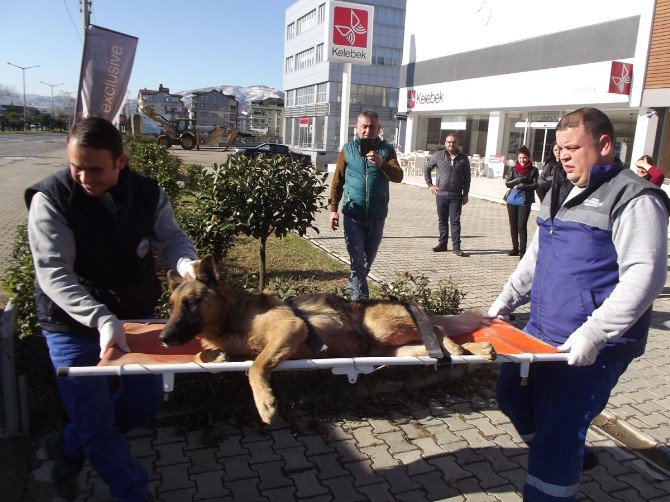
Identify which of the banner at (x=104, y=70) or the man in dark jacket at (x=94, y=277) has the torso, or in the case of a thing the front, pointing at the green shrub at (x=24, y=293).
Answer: the banner

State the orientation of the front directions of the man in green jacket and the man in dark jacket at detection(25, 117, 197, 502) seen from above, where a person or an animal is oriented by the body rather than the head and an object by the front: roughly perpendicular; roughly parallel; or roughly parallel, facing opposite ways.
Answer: roughly perpendicular

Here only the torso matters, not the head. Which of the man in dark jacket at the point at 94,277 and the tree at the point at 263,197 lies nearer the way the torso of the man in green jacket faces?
the man in dark jacket

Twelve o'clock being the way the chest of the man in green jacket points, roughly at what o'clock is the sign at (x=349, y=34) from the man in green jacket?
The sign is roughly at 6 o'clock from the man in green jacket.

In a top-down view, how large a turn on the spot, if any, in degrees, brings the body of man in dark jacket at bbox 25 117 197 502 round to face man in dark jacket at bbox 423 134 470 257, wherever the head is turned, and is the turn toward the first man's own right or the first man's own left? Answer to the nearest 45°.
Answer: approximately 90° to the first man's own left

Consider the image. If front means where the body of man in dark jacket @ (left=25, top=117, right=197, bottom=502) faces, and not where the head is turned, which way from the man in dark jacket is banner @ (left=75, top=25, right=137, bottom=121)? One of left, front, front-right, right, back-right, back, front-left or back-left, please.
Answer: back-left

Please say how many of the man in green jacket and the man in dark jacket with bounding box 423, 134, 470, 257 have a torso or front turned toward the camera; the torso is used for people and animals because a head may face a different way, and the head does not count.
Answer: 2

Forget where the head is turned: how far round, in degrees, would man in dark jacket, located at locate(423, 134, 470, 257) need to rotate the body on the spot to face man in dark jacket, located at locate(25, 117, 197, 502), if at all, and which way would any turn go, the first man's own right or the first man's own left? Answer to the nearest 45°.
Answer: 0° — they already face them

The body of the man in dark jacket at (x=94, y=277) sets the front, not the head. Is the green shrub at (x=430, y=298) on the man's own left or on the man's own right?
on the man's own left
